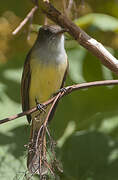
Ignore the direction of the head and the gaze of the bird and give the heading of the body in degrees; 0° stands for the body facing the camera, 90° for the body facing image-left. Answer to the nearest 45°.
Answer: approximately 315°

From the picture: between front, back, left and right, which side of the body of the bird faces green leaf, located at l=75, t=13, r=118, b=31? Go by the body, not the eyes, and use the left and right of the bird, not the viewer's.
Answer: back
